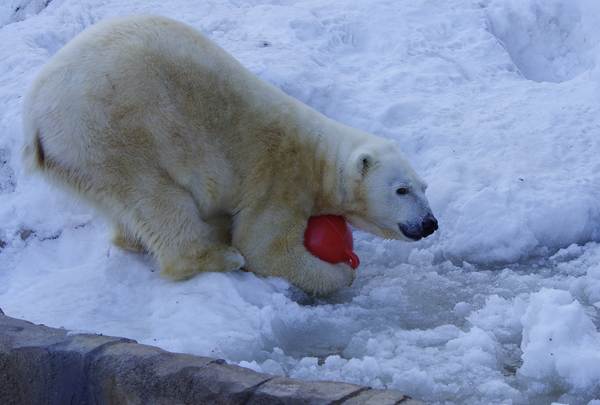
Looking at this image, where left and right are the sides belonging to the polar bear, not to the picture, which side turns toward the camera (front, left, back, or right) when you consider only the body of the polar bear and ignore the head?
right
